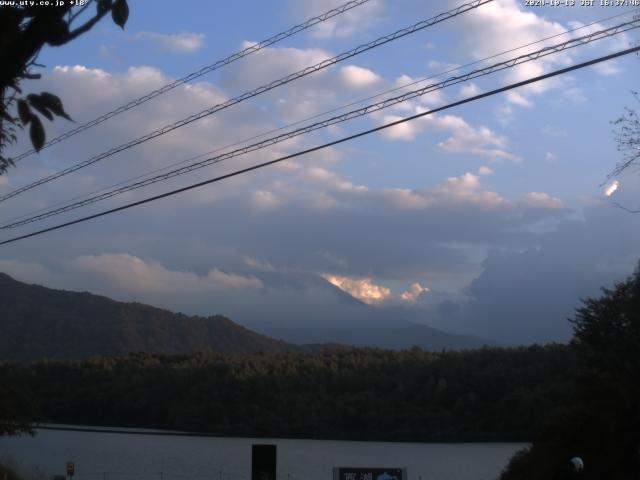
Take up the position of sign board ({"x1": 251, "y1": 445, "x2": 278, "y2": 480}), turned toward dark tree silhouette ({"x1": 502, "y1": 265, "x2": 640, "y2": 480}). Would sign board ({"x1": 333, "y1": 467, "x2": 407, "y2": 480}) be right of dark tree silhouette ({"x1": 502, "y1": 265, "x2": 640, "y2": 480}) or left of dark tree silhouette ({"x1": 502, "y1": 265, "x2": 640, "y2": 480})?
right

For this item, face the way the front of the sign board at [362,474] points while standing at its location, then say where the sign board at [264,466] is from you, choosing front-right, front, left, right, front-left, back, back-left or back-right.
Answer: right

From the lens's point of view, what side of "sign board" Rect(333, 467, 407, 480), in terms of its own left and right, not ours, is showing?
front

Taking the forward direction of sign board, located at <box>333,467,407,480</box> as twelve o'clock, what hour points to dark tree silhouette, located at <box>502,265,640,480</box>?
The dark tree silhouette is roughly at 8 o'clock from the sign board.
